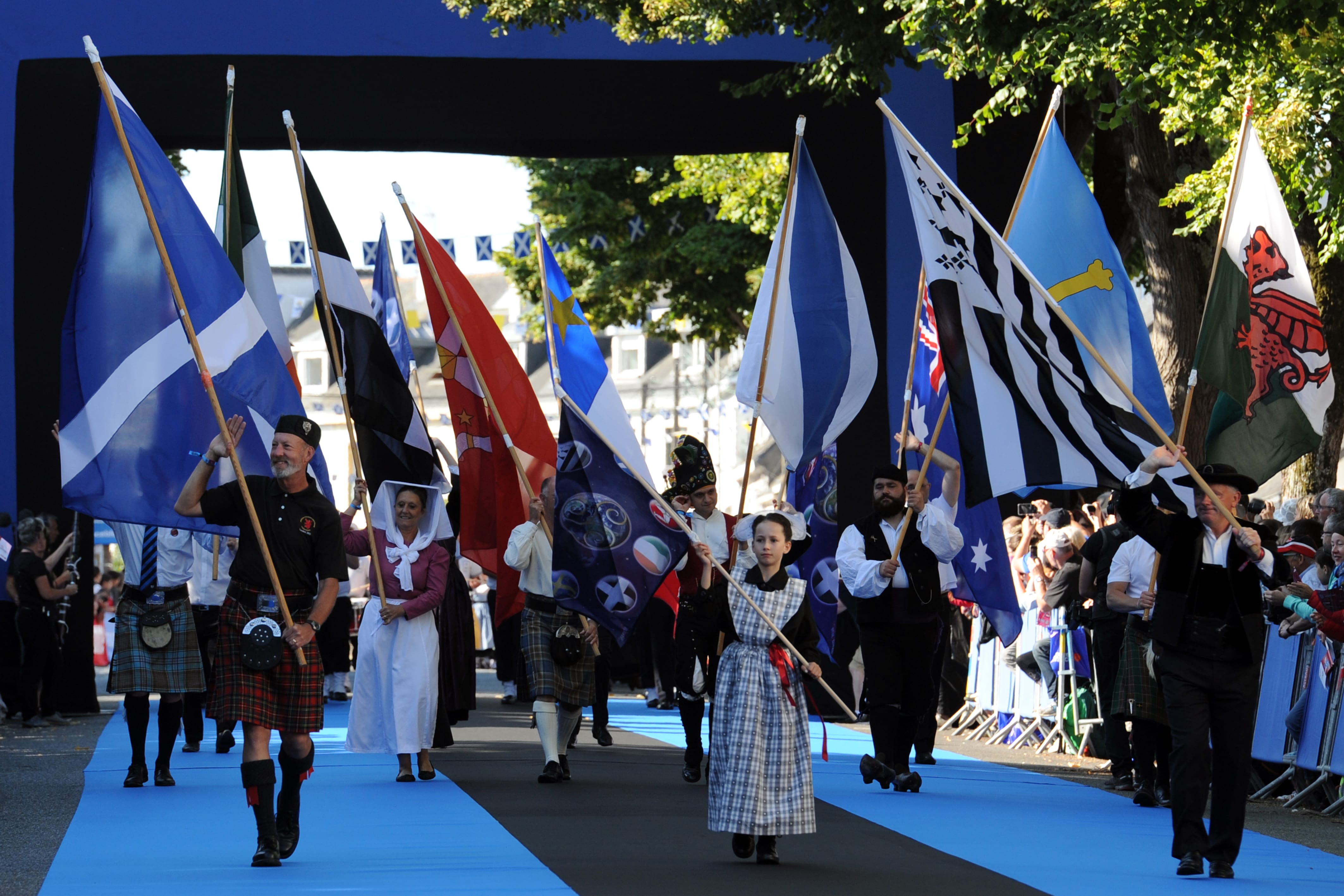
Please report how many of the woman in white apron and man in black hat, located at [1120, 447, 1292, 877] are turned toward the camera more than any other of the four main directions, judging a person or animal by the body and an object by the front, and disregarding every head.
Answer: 2

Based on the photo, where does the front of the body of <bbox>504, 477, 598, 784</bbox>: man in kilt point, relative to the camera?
toward the camera

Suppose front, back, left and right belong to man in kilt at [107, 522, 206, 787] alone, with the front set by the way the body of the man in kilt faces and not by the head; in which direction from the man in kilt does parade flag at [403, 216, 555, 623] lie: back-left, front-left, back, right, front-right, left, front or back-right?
left

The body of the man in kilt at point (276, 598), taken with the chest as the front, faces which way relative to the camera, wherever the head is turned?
toward the camera

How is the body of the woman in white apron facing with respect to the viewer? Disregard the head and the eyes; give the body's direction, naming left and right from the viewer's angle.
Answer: facing the viewer

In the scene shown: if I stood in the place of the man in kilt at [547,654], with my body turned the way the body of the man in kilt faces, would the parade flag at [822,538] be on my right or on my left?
on my left

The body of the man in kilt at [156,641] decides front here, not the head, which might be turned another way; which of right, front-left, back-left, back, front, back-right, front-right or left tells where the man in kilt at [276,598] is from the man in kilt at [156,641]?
front

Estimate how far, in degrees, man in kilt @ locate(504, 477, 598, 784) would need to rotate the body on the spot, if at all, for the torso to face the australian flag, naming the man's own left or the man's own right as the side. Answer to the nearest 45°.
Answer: approximately 90° to the man's own left

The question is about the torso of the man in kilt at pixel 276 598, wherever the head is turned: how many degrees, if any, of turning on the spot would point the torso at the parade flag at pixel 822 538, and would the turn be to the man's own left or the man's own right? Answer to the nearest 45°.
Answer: approximately 135° to the man's own left

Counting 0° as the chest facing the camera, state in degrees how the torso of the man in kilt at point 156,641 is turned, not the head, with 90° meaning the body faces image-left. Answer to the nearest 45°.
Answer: approximately 0°

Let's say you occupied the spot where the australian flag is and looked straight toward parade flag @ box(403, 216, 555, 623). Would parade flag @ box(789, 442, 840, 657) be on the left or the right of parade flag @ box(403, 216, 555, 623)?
right

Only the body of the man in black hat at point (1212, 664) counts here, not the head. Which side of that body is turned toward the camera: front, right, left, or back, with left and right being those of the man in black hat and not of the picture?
front
